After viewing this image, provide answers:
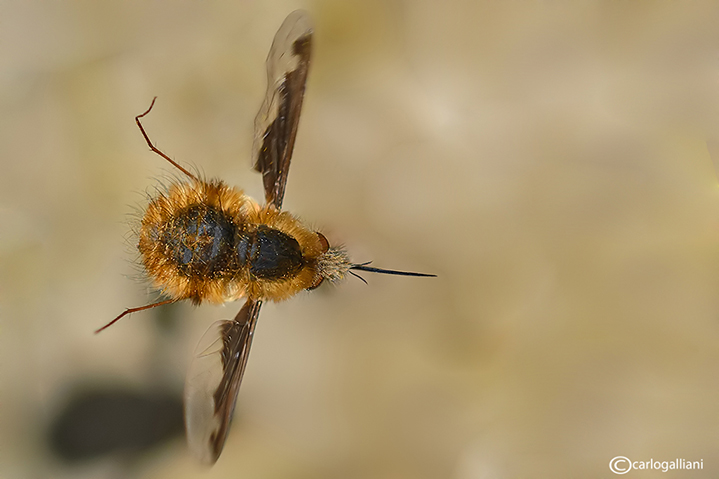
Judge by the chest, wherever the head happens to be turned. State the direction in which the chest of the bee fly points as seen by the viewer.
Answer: to the viewer's right

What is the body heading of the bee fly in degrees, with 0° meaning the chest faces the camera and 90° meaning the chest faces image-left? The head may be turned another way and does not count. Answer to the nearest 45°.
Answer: approximately 270°
